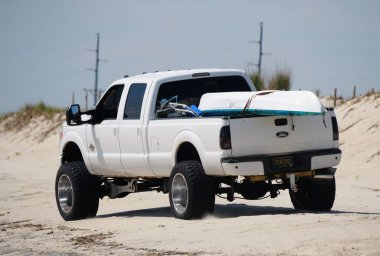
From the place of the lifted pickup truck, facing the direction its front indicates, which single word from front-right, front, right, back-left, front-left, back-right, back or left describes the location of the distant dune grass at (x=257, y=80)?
front-right

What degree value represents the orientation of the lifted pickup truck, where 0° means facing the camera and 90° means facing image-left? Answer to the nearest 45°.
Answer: approximately 135°
